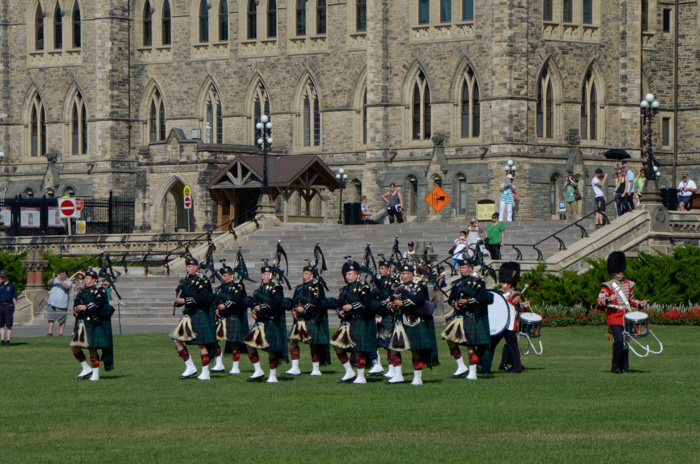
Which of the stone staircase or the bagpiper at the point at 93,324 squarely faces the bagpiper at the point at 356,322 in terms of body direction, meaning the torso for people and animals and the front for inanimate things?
the stone staircase

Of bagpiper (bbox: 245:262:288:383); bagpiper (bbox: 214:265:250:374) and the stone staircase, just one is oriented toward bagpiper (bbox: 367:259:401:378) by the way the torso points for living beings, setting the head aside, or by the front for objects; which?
the stone staircase

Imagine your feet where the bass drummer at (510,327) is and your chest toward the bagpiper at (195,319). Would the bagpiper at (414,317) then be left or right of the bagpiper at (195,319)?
left

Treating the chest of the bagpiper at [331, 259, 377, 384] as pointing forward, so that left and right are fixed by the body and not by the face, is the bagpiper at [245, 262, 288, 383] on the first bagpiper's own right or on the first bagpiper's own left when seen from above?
on the first bagpiper's own right

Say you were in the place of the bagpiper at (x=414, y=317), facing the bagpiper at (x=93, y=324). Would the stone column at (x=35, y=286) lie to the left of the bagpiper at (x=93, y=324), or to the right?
right

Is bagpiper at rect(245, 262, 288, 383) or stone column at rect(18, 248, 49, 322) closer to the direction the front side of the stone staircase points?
the bagpiper

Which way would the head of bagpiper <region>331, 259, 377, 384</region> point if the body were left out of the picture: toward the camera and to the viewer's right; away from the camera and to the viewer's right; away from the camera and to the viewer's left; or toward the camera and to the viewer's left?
toward the camera and to the viewer's left

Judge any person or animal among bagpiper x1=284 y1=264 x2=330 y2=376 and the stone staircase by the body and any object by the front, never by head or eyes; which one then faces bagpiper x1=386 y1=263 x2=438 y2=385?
the stone staircase

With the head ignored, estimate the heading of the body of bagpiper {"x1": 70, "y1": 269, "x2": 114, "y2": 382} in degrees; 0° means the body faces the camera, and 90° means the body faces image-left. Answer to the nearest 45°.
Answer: approximately 45°

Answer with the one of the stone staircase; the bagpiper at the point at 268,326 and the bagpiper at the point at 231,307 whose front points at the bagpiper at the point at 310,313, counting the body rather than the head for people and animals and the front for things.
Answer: the stone staircase

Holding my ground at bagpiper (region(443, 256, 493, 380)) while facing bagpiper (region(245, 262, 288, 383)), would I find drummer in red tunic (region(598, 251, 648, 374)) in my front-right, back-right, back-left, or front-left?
back-right

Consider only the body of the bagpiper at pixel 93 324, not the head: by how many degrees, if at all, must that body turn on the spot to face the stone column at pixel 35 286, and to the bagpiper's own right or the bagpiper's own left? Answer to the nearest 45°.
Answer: approximately 135° to the bagpiper's own right

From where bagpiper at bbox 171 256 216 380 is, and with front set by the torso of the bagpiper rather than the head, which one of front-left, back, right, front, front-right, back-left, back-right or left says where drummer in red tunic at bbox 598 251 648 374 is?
back-left

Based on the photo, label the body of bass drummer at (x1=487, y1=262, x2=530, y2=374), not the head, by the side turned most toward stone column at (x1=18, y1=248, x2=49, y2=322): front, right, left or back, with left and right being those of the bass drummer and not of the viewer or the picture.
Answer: right
